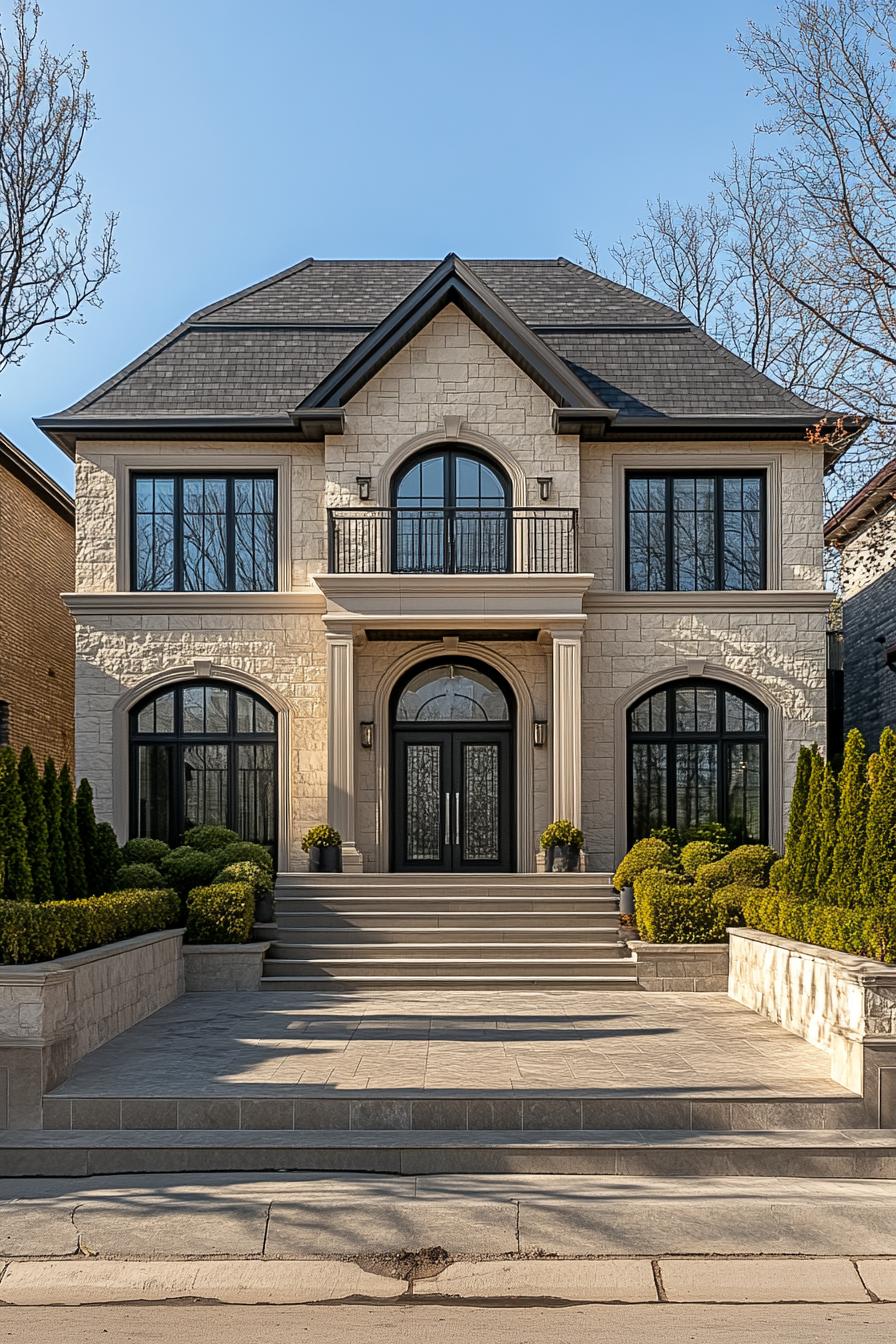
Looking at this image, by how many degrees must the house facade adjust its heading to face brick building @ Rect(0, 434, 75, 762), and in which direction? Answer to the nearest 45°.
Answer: approximately 135° to its right

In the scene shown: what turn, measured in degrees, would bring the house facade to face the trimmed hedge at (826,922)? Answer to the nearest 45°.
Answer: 0° — it already faces it

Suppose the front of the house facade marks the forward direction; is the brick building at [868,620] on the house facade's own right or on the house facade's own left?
on the house facade's own left

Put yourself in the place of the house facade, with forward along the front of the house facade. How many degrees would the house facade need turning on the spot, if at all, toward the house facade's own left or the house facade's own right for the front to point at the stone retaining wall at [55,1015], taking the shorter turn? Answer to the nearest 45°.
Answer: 0° — it already faces it

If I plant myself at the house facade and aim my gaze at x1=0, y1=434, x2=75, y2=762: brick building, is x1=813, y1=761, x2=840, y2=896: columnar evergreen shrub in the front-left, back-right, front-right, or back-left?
back-left

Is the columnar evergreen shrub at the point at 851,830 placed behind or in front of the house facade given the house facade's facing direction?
in front

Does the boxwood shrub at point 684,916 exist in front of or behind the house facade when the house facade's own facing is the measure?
in front

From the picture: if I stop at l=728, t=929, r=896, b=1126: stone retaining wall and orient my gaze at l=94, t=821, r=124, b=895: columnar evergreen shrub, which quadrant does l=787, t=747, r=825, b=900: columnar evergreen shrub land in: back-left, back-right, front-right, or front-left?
front-right

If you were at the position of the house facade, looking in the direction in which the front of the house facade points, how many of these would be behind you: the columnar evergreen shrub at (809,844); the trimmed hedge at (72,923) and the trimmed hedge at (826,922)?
0

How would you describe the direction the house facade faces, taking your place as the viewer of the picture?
facing the viewer
